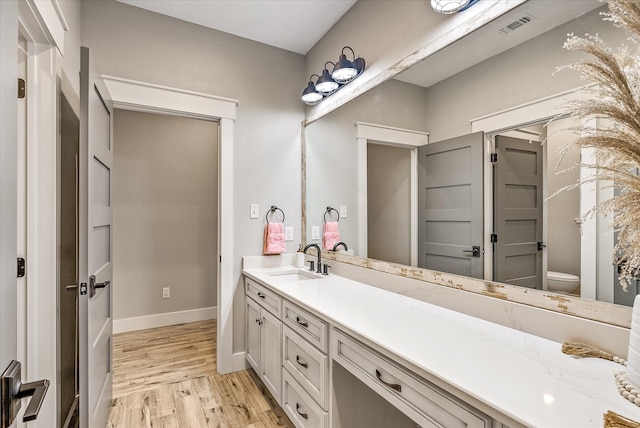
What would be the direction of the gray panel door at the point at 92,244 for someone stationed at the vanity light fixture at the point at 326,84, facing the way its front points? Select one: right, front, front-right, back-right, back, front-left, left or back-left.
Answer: front

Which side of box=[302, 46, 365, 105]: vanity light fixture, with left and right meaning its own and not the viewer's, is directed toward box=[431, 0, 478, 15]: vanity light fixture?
left

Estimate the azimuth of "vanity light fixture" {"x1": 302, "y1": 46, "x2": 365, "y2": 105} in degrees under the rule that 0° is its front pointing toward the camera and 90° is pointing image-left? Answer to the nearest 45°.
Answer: approximately 45°

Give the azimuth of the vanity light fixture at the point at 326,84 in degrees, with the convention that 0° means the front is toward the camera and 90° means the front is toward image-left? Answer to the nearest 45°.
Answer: approximately 45°

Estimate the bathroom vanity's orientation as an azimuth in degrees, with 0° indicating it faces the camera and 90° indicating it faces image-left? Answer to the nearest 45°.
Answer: approximately 45°
